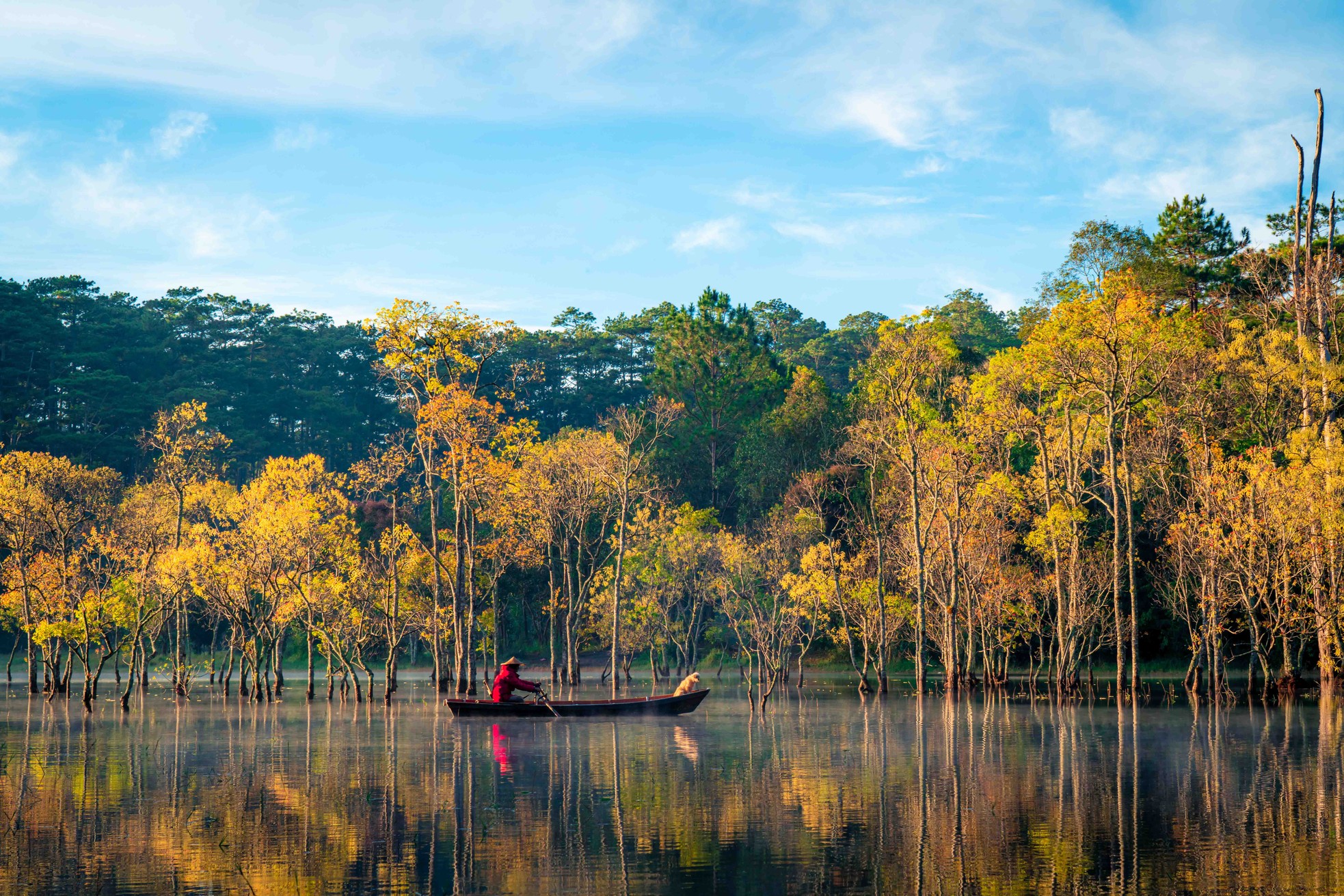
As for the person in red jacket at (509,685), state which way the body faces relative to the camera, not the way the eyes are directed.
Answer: to the viewer's right

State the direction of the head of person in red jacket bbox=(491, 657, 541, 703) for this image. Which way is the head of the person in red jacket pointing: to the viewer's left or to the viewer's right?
to the viewer's right

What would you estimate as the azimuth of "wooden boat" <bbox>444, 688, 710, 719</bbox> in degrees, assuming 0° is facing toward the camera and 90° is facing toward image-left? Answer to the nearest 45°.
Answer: approximately 270°
